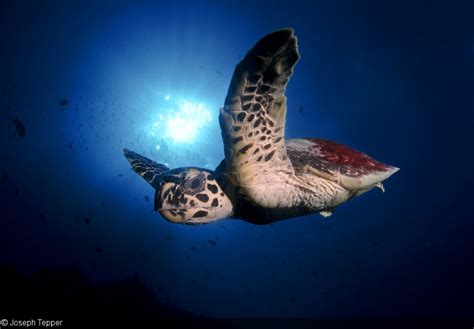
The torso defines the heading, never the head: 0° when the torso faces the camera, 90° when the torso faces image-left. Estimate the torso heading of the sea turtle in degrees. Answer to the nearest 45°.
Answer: approximately 45°
